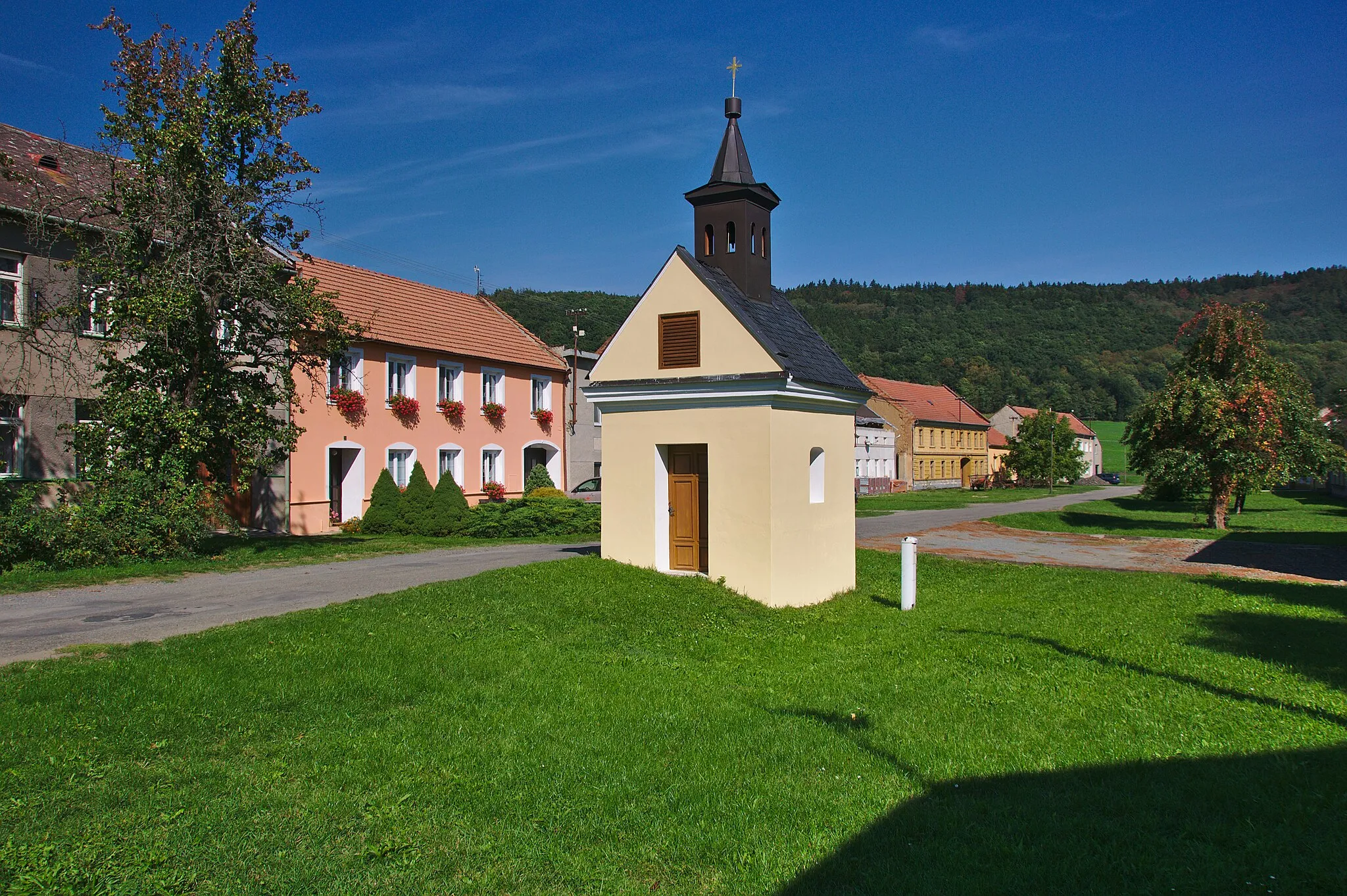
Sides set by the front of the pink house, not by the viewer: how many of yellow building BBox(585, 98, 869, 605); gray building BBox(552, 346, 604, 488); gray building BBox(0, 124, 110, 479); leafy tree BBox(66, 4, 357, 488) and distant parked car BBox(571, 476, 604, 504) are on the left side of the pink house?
2

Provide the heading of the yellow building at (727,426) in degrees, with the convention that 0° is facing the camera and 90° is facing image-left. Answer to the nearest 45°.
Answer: approximately 45°

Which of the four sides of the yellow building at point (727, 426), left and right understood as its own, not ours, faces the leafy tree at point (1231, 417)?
back

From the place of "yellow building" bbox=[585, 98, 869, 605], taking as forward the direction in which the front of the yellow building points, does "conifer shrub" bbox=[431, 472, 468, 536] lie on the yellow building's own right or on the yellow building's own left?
on the yellow building's own right

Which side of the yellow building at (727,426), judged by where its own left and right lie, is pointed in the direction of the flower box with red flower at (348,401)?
right

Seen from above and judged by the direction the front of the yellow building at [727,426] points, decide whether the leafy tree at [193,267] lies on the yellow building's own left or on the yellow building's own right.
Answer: on the yellow building's own right

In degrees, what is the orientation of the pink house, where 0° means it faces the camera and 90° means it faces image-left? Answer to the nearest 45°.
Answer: approximately 315°

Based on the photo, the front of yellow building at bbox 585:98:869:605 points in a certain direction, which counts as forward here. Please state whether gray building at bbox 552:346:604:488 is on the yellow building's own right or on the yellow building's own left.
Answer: on the yellow building's own right

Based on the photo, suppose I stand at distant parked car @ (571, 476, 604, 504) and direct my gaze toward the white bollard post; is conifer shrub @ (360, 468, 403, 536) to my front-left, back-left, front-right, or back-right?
front-right

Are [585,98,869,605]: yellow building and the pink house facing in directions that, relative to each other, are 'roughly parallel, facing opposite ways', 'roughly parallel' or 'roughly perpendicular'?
roughly perpendicular

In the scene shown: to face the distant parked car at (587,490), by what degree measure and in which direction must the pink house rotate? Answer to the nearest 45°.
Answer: approximately 90° to its left

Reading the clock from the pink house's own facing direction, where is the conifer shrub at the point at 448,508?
The conifer shrub is roughly at 1 o'clock from the pink house.

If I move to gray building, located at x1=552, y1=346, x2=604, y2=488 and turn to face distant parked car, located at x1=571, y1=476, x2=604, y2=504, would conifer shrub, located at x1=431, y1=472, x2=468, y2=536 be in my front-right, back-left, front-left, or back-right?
front-right

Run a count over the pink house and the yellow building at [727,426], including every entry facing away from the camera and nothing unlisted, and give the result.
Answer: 0

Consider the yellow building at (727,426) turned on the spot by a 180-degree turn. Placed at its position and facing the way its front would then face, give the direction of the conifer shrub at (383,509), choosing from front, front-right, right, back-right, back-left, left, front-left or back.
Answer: left
